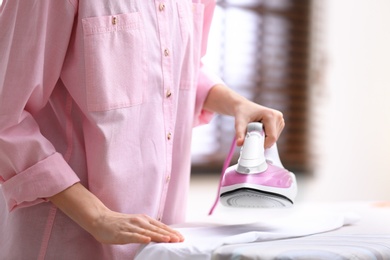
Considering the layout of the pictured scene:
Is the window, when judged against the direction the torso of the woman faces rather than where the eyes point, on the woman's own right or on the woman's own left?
on the woman's own left
